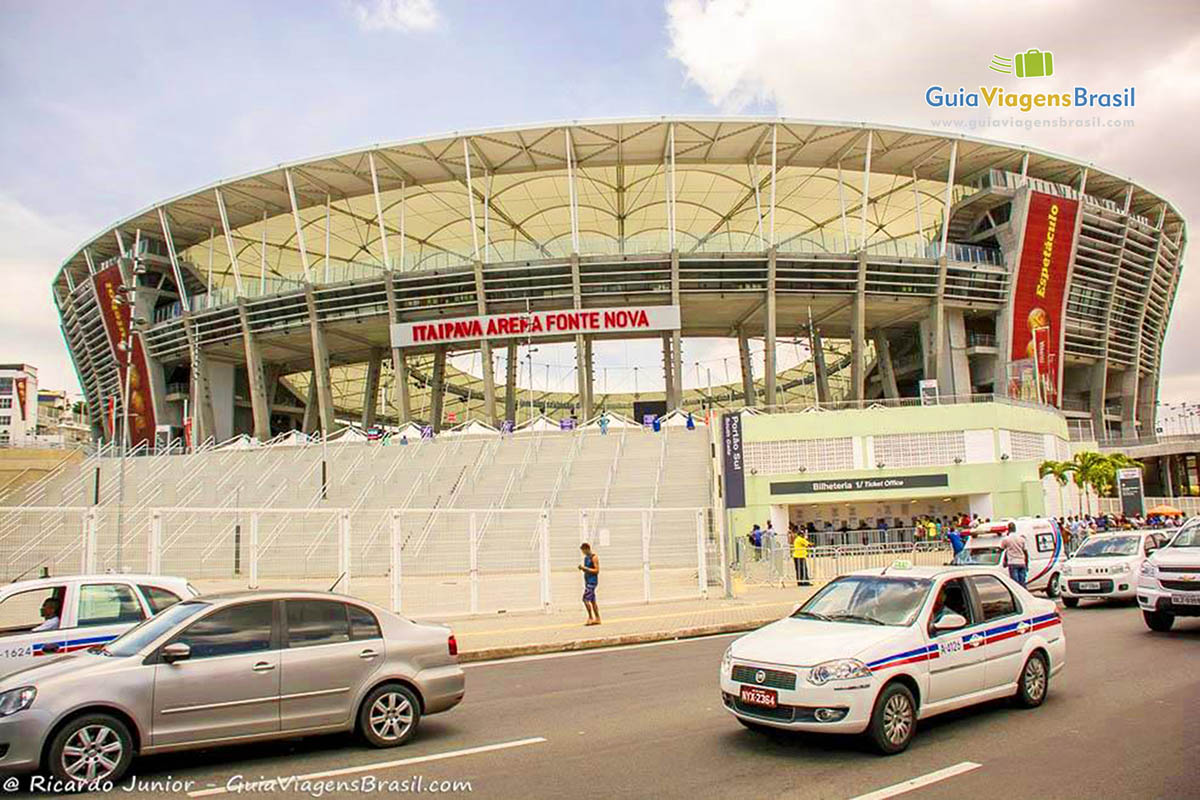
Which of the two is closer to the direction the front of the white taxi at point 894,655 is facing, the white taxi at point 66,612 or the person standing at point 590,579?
the white taxi

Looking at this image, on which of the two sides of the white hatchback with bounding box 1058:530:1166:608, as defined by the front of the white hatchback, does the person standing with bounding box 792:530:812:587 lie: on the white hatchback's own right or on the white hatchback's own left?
on the white hatchback's own right

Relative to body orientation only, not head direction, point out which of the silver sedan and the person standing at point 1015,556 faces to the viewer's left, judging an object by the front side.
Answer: the silver sedan

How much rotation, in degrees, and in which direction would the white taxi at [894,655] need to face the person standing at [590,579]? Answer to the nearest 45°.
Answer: approximately 90° to its right

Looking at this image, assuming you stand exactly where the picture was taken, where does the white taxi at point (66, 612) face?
facing to the left of the viewer

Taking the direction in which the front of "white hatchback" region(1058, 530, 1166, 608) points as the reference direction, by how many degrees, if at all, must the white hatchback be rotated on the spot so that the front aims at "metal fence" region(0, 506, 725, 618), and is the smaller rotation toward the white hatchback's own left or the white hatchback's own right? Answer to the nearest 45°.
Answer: approximately 90° to the white taxi's own right

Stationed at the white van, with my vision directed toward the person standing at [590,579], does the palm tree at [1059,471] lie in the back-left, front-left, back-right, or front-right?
back-right

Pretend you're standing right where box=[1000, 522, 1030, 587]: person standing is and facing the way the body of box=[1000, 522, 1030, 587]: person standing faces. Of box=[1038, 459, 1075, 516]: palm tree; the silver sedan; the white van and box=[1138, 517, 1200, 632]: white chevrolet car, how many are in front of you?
2

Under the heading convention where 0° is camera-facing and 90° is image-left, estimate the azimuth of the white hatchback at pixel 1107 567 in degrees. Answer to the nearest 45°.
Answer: approximately 45°

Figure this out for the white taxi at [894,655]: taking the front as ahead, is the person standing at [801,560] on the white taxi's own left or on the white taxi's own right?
on the white taxi's own right

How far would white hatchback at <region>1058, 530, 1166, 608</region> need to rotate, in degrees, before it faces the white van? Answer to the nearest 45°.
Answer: approximately 90° to its right

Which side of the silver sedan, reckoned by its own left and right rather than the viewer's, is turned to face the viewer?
left
